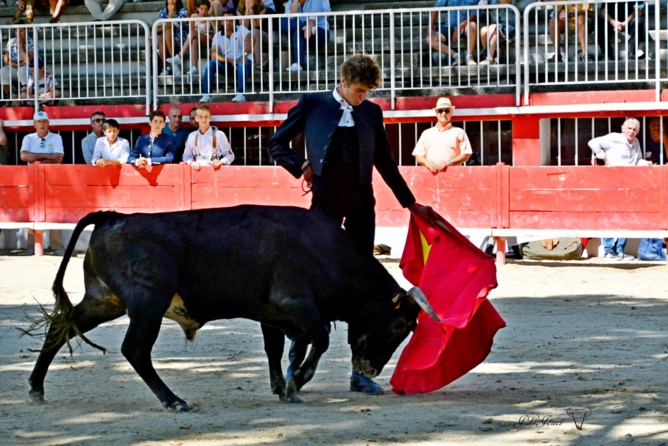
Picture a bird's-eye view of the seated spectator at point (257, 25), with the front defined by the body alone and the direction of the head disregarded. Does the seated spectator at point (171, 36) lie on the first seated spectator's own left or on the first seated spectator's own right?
on the first seated spectator's own right

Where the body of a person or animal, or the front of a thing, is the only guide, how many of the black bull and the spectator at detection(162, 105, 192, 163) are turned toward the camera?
1

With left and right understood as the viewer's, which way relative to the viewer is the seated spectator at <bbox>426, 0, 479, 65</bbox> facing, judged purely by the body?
facing the viewer

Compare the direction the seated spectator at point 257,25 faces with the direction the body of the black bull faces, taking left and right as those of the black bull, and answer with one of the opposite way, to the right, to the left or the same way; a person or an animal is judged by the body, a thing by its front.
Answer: to the right

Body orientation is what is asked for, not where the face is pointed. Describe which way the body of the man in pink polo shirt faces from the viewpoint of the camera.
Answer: toward the camera

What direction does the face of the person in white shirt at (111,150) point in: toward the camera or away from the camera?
toward the camera

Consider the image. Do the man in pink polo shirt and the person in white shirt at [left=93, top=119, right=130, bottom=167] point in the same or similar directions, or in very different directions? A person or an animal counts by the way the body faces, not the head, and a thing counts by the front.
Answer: same or similar directions

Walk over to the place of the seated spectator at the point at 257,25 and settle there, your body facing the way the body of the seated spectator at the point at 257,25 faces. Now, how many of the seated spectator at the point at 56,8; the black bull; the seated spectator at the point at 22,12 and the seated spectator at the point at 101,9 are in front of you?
1

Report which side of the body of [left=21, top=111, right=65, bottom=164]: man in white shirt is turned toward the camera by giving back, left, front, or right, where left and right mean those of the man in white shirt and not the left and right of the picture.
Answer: front

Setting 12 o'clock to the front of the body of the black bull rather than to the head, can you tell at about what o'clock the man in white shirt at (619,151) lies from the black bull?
The man in white shirt is roughly at 10 o'clock from the black bull.

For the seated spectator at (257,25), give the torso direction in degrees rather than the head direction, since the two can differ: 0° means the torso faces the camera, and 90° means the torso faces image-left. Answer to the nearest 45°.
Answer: approximately 0°

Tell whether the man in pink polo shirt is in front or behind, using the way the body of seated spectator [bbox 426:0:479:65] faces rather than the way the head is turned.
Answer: in front
